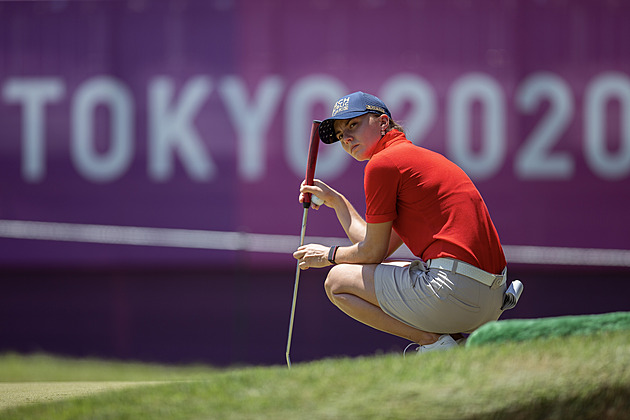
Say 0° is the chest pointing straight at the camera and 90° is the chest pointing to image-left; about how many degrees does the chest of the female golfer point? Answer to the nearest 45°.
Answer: approximately 90°

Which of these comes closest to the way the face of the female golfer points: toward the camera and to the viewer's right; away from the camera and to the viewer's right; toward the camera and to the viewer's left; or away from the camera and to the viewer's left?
toward the camera and to the viewer's left
